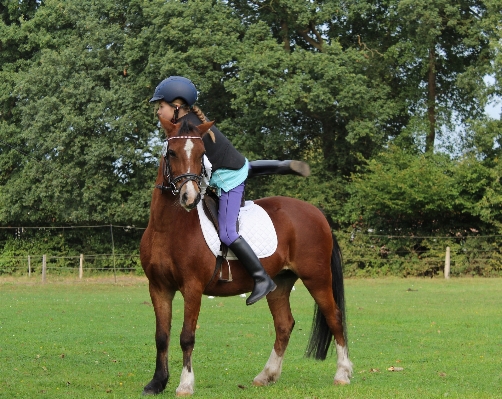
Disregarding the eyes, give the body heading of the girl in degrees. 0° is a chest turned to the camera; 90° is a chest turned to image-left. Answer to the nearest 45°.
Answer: approximately 90°

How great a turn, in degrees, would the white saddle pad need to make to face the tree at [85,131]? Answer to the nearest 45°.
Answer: approximately 90° to its right

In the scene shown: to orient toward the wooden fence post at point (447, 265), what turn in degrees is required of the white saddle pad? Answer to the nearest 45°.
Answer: approximately 90° to its right

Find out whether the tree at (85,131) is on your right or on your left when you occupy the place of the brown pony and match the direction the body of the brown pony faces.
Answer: on your right

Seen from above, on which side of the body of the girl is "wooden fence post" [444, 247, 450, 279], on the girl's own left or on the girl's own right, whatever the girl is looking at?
on the girl's own right

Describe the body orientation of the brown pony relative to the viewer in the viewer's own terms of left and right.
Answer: facing the viewer and to the left of the viewer

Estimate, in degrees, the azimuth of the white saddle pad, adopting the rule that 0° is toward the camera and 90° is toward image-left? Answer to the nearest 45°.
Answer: approximately 90°

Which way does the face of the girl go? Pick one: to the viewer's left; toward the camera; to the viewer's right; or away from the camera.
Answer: to the viewer's left
